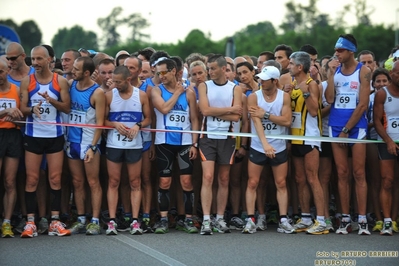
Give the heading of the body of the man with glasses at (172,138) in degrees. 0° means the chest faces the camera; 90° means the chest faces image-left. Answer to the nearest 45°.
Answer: approximately 0°

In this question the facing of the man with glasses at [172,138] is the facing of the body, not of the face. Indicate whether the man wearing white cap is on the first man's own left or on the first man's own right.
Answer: on the first man's own left

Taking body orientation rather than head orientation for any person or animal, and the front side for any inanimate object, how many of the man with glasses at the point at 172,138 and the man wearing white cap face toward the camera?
2

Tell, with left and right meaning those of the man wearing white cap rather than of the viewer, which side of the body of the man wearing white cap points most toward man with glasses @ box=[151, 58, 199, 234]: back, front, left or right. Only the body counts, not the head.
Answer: right
